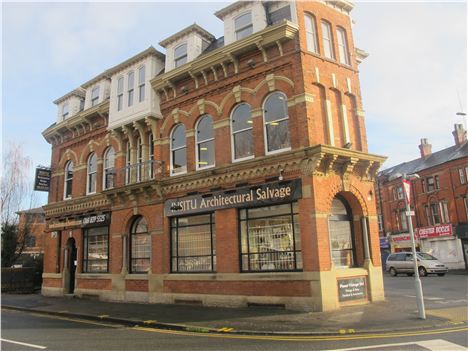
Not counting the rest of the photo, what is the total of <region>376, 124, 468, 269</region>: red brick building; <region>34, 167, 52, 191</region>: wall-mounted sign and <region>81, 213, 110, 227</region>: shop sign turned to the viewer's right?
0

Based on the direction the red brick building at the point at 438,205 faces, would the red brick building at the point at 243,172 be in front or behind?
in front

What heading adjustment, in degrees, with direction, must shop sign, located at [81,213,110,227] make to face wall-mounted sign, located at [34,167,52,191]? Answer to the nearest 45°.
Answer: approximately 90° to its right

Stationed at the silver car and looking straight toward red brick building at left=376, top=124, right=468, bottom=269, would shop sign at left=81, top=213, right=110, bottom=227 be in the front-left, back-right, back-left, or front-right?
back-left

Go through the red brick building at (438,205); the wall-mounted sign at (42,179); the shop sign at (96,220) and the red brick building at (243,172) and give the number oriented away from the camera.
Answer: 0

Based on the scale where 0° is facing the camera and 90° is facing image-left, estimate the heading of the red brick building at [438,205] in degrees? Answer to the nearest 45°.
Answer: approximately 45°

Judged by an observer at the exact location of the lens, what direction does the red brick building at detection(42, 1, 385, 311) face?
facing the viewer and to the left of the viewer

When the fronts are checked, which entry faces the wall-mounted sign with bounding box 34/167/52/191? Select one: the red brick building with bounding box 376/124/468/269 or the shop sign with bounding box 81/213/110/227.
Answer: the red brick building

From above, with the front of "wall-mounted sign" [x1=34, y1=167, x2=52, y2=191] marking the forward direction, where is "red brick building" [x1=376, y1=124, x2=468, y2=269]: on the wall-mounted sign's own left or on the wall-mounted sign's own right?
on the wall-mounted sign's own left

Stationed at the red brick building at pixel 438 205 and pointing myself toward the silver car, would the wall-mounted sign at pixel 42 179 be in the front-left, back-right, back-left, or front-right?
front-right

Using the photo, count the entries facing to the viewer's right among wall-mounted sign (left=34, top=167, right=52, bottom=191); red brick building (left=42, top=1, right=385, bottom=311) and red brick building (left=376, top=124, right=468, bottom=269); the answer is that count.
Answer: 0

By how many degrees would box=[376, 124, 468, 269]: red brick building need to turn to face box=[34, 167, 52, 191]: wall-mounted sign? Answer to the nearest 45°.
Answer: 0° — it already faces it

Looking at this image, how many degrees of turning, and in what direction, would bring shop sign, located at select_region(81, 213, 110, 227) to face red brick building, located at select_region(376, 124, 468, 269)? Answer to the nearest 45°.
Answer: approximately 135° to its left

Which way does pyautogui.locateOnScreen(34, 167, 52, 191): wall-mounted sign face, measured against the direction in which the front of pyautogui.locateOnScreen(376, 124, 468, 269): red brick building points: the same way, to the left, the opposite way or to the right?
to the left

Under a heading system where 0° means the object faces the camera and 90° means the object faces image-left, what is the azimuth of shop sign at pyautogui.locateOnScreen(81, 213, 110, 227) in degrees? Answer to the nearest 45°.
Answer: approximately 45°

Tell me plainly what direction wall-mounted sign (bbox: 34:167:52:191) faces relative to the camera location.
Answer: facing the viewer
